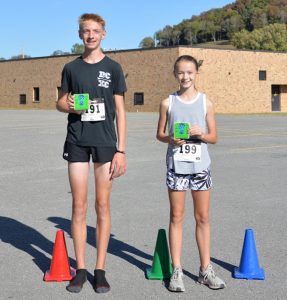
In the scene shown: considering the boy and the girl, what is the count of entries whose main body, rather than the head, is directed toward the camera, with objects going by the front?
2

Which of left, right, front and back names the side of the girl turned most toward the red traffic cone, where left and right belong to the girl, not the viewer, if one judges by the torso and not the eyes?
right

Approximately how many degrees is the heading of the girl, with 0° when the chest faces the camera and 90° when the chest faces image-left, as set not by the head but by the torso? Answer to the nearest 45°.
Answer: approximately 0°

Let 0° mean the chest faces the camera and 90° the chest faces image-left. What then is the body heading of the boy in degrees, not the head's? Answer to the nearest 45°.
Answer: approximately 0°

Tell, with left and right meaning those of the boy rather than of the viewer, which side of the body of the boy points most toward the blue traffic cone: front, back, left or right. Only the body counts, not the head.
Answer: left

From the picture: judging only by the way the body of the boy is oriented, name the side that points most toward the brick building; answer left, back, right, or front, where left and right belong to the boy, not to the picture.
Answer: back

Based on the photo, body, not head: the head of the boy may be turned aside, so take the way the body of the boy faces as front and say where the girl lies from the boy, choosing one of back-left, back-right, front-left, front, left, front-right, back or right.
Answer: left

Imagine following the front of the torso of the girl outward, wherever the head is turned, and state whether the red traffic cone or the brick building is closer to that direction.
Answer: the red traffic cone
